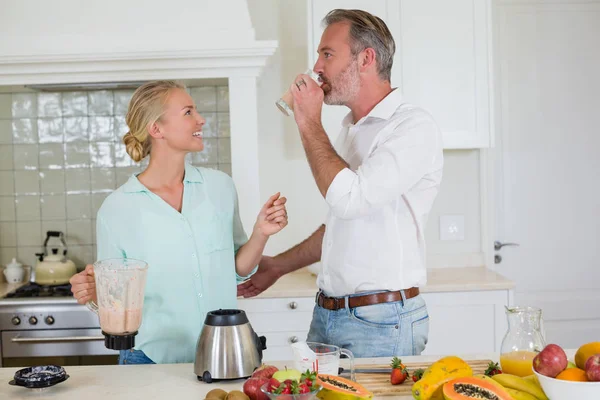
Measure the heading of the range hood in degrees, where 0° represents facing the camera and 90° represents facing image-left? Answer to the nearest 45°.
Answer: approximately 0°

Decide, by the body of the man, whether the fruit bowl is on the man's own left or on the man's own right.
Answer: on the man's own left

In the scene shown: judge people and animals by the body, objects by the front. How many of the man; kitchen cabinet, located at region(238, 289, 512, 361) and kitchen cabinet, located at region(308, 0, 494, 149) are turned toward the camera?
2

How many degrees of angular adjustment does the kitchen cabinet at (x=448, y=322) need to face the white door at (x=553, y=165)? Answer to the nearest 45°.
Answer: approximately 135° to its left

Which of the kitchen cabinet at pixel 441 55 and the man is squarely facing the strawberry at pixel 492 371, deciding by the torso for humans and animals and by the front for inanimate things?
the kitchen cabinet

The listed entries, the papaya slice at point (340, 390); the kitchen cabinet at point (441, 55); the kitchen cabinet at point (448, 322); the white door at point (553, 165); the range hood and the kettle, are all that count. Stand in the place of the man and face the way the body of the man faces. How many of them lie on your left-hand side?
1

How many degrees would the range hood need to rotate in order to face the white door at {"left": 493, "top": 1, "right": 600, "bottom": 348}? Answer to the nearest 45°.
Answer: approximately 90° to its left

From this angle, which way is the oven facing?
toward the camera

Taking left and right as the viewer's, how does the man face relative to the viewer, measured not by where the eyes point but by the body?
facing to the left of the viewer

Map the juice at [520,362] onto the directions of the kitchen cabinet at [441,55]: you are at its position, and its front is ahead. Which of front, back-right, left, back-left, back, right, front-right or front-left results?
front

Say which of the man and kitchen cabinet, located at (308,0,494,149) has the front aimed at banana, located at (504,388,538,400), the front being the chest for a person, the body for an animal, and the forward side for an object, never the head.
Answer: the kitchen cabinet

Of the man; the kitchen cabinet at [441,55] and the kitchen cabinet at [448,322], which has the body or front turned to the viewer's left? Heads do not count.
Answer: the man

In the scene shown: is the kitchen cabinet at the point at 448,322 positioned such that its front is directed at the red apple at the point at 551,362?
yes

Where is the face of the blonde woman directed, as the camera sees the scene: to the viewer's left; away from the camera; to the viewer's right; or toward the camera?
to the viewer's right

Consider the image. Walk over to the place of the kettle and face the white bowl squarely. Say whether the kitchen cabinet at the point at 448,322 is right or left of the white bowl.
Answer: left

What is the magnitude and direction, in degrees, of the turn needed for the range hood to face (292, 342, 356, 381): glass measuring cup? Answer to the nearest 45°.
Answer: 0° — it already faces it

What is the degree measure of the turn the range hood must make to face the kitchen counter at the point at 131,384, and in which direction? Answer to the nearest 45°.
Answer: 0° — it already faces it

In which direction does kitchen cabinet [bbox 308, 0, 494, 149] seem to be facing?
toward the camera

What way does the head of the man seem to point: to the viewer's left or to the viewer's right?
to the viewer's left
